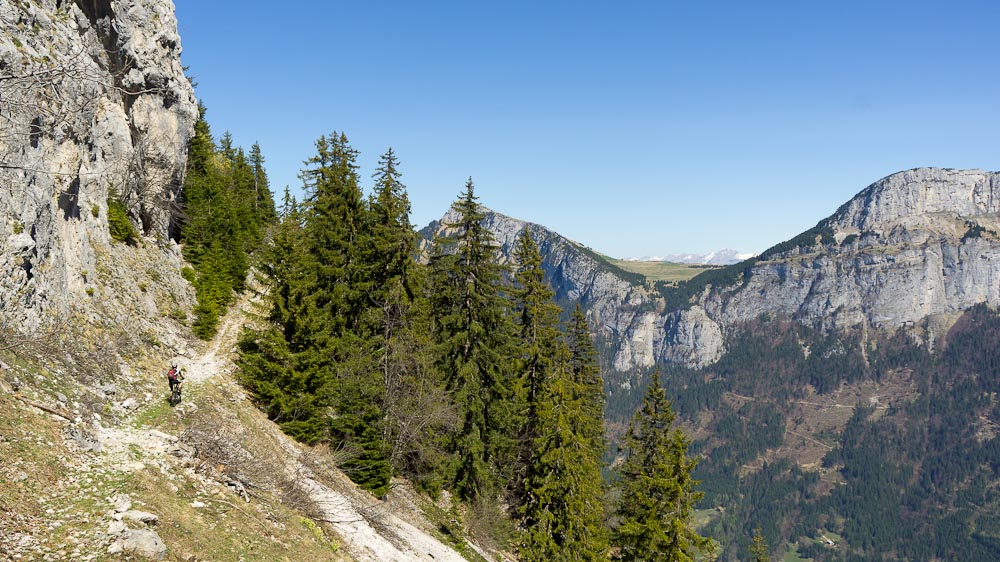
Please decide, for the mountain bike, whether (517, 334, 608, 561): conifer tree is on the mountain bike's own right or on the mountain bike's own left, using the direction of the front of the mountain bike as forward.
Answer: on the mountain bike's own right

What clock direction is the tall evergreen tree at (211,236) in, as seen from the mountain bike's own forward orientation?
The tall evergreen tree is roughly at 12 o'clock from the mountain bike.

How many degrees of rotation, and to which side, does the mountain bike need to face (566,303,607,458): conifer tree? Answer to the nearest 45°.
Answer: approximately 45° to its right
